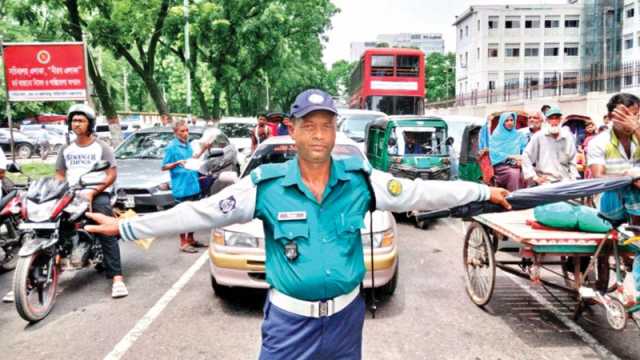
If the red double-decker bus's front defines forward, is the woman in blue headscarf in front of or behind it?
in front

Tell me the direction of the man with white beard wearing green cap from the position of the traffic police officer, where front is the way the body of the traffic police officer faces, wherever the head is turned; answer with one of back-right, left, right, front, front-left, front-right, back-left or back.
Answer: back-left

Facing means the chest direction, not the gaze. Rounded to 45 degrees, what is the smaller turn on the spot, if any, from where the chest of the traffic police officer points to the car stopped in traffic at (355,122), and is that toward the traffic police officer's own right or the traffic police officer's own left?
approximately 180°

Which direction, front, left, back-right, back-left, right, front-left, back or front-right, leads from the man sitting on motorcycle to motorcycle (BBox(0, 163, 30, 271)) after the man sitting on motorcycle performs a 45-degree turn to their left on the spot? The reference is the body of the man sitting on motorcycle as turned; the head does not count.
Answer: back-right

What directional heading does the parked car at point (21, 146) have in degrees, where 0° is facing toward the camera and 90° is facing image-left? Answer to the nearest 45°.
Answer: approximately 270°

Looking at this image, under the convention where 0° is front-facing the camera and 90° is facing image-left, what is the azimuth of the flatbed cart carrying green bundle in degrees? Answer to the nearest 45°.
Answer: approximately 315°

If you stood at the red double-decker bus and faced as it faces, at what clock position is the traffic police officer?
The traffic police officer is roughly at 12 o'clock from the red double-decker bus.

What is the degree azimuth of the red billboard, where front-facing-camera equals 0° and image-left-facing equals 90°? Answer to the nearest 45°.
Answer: approximately 0°

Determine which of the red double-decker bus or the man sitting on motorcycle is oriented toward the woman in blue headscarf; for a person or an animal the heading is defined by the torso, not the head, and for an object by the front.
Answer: the red double-decker bus

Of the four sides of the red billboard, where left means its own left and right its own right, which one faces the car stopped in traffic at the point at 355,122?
left

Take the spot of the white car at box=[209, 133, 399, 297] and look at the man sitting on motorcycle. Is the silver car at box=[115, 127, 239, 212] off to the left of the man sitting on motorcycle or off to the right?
right

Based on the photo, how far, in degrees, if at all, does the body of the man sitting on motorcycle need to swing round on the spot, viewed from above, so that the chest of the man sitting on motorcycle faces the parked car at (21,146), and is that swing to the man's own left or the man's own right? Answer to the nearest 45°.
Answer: approximately 135° to the man's own right

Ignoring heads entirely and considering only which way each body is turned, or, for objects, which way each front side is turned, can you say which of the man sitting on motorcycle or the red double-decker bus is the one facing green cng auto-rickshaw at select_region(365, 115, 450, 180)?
the red double-decker bus

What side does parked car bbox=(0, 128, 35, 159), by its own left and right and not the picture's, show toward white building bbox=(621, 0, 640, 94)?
front
